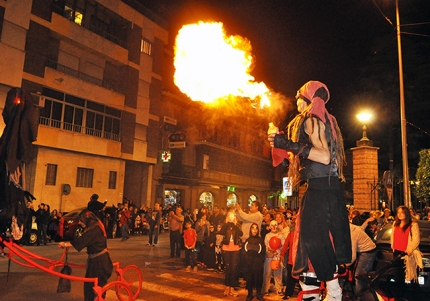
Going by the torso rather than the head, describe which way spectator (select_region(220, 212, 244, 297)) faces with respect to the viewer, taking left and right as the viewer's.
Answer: facing the viewer

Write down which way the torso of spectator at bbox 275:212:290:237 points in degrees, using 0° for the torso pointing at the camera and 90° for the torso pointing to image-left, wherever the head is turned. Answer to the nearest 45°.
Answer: approximately 45°

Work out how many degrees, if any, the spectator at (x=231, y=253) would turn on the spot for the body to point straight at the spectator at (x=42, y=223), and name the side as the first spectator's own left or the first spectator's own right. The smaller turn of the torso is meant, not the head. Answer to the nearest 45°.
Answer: approximately 135° to the first spectator's own right

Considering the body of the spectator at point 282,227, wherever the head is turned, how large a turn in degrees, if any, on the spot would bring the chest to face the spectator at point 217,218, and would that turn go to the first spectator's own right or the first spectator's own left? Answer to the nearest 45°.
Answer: approximately 90° to the first spectator's own right

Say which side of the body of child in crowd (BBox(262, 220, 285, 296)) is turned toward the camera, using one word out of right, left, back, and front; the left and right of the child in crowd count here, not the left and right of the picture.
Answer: front

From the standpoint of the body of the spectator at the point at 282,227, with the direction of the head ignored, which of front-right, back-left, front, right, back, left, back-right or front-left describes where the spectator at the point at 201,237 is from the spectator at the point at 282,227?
right

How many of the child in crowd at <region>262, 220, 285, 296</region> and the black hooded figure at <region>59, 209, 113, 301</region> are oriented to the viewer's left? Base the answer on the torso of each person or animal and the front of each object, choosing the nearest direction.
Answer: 1
